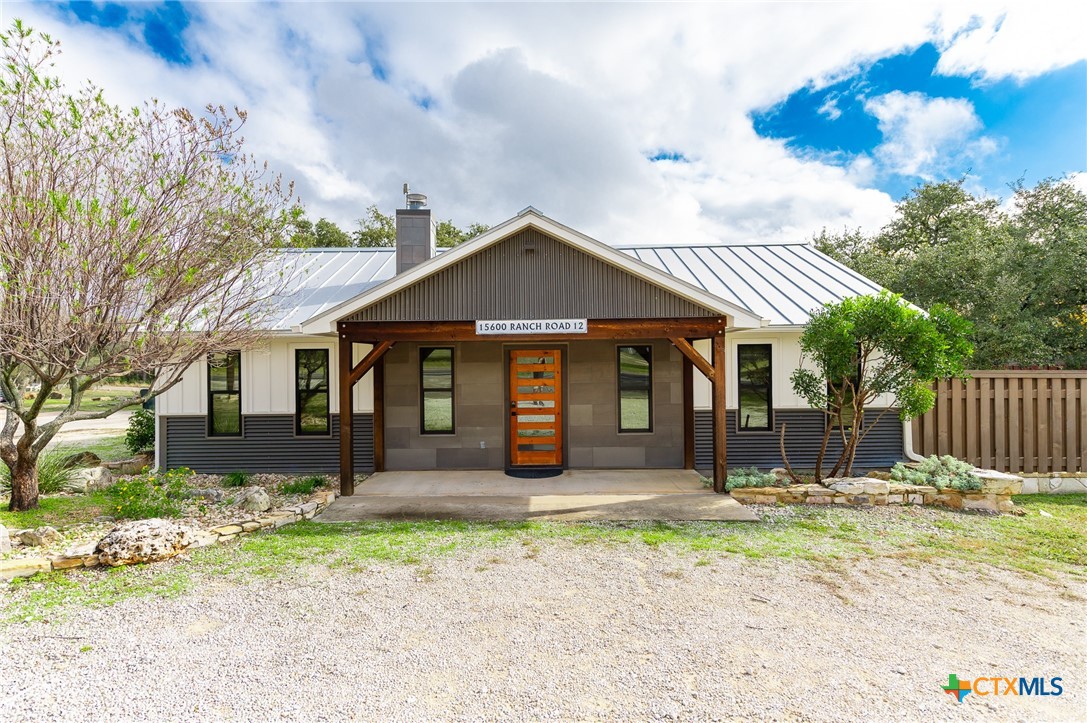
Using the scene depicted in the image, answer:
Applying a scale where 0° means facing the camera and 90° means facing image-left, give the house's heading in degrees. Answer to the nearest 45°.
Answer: approximately 0°

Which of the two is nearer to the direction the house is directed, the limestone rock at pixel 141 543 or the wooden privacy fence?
the limestone rock

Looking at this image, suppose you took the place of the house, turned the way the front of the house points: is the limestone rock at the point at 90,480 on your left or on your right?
on your right

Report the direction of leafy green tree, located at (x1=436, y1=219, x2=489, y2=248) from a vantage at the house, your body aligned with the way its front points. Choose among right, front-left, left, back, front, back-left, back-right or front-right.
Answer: back

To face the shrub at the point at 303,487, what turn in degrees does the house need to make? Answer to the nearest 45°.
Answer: approximately 45° to its right
